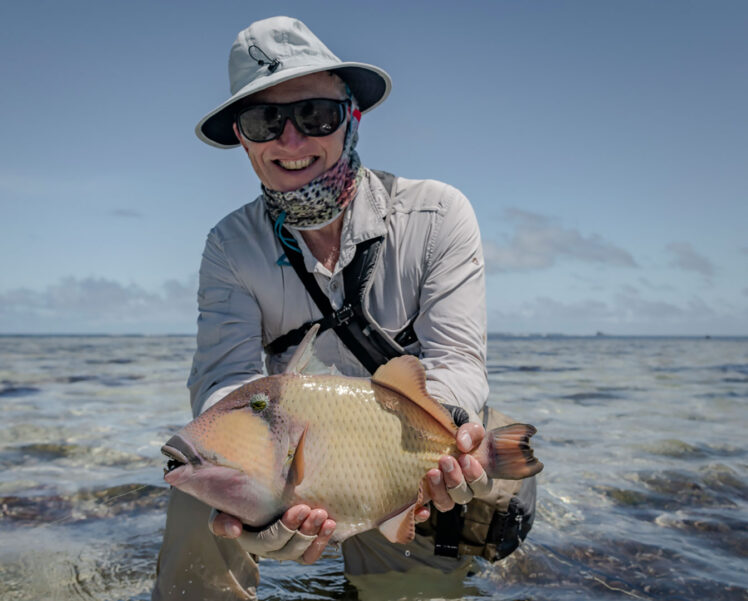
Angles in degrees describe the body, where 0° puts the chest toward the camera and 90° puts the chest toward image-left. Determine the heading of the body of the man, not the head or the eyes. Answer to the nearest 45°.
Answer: approximately 0°

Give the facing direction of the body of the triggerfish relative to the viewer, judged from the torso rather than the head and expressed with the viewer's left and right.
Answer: facing to the left of the viewer
